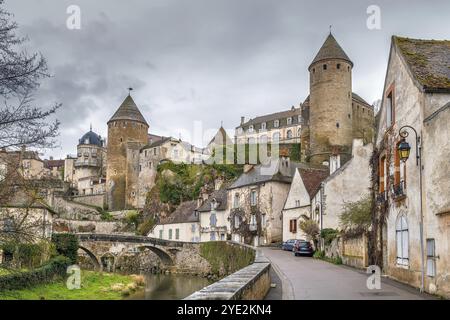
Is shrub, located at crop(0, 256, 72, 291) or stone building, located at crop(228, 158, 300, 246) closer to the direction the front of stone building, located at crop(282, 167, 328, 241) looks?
the shrub

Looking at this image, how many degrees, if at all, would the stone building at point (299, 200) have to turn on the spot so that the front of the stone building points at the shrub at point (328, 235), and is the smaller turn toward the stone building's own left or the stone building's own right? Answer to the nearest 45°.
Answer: approximately 45° to the stone building's own left

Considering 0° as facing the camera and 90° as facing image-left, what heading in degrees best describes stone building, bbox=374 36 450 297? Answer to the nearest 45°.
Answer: approximately 45°

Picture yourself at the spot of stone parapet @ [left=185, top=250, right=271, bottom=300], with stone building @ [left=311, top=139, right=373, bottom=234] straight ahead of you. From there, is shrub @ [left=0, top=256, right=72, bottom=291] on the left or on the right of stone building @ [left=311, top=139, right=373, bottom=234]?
left

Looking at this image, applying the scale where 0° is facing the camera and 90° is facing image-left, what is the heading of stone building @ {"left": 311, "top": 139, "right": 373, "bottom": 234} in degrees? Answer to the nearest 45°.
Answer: approximately 90°

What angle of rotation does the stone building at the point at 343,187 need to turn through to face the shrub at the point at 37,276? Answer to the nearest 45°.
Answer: approximately 45° to its left
